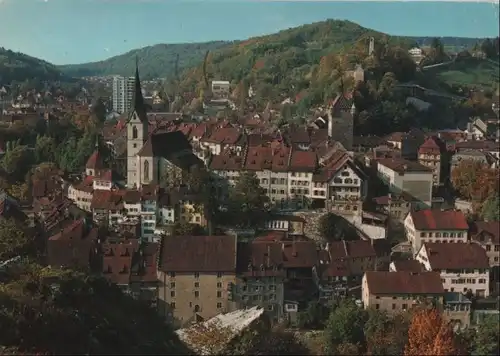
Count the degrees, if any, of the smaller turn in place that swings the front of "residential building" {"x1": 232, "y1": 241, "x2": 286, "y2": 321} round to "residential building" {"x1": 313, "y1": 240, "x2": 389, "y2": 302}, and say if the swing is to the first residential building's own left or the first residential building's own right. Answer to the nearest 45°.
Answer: approximately 135° to the first residential building's own left

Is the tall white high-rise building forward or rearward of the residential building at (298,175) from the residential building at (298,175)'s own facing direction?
rearward

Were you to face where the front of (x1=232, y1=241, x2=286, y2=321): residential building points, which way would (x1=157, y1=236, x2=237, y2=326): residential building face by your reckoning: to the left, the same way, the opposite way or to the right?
the same way

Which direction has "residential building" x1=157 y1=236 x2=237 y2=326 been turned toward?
toward the camera

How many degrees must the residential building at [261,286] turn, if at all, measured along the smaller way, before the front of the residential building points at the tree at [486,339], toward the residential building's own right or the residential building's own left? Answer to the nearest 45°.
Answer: approximately 45° to the residential building's own left

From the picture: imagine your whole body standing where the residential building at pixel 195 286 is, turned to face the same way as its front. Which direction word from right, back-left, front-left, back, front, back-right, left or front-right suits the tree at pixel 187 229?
back

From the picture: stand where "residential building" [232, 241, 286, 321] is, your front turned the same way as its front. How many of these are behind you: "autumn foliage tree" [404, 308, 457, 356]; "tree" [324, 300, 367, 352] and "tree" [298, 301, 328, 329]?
0

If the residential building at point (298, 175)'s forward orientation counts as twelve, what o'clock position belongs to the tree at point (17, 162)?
The tree is roughly at 4 o'clock from the residential building.

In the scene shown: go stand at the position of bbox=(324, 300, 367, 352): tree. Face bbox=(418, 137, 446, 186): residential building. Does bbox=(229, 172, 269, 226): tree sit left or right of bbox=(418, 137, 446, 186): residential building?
left

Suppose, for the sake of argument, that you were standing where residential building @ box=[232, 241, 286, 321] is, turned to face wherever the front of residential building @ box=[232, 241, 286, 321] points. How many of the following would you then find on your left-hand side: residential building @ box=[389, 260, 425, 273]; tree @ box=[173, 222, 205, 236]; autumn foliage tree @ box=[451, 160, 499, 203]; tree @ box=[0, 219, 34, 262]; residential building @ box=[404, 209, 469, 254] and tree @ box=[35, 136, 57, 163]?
3

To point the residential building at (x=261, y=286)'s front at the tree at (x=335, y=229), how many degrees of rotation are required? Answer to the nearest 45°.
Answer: approximately 135° to its left

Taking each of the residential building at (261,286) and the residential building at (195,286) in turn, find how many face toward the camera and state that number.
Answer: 2

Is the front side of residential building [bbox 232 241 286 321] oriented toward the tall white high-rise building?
no

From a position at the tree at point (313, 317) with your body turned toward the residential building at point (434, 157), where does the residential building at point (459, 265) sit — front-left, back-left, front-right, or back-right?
front-right

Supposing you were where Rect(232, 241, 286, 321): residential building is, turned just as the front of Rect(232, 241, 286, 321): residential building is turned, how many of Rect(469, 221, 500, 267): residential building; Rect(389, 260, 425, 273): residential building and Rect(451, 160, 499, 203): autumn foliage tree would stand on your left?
3

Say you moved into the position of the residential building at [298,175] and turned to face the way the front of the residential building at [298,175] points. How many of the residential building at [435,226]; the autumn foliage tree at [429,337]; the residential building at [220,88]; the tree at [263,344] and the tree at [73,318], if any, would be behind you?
1

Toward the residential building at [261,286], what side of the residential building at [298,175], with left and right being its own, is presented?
front

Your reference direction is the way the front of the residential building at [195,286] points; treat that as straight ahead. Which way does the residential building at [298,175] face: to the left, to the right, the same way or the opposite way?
the same way

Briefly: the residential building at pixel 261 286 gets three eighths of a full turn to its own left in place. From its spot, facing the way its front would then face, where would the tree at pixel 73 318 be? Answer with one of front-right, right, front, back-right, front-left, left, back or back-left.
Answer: back

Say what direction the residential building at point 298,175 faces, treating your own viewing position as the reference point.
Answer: facing the viewer

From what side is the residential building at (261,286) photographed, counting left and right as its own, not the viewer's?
front
